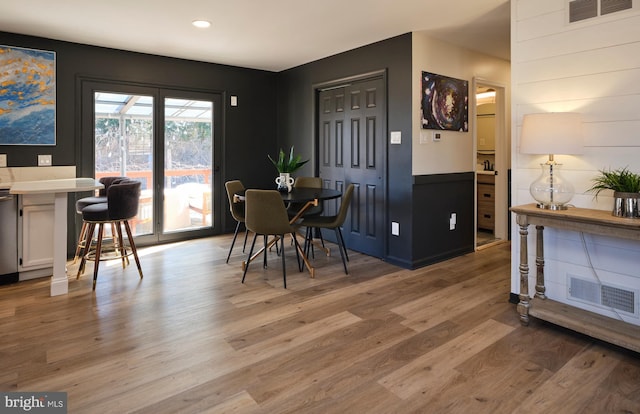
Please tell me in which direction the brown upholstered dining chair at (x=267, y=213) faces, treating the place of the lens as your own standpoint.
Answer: facing away from the viewer and to the right of the viewer

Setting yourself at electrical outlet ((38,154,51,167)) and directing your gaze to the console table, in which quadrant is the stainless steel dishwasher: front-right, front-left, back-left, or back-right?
front-right

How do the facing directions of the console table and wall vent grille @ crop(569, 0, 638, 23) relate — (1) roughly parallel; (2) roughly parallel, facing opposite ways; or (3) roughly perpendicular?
roughly parallel

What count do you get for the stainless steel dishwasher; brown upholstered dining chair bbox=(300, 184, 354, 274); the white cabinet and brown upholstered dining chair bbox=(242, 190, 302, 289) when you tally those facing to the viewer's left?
1

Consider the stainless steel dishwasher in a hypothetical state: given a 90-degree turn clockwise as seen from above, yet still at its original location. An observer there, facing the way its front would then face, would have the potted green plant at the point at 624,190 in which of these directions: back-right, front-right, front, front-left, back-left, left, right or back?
left

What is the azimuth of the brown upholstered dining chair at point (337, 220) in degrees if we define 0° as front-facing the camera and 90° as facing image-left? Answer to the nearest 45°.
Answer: approximately 90°

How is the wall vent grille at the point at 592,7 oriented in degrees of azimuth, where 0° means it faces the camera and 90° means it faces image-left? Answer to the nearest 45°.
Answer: approximately 45°

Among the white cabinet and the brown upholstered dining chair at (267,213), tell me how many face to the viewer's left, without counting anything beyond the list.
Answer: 0

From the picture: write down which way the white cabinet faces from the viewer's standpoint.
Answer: facing the viewer and to the right of the viewer

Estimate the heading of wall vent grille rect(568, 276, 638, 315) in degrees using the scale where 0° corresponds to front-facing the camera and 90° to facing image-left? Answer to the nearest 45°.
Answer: approximately 45°
